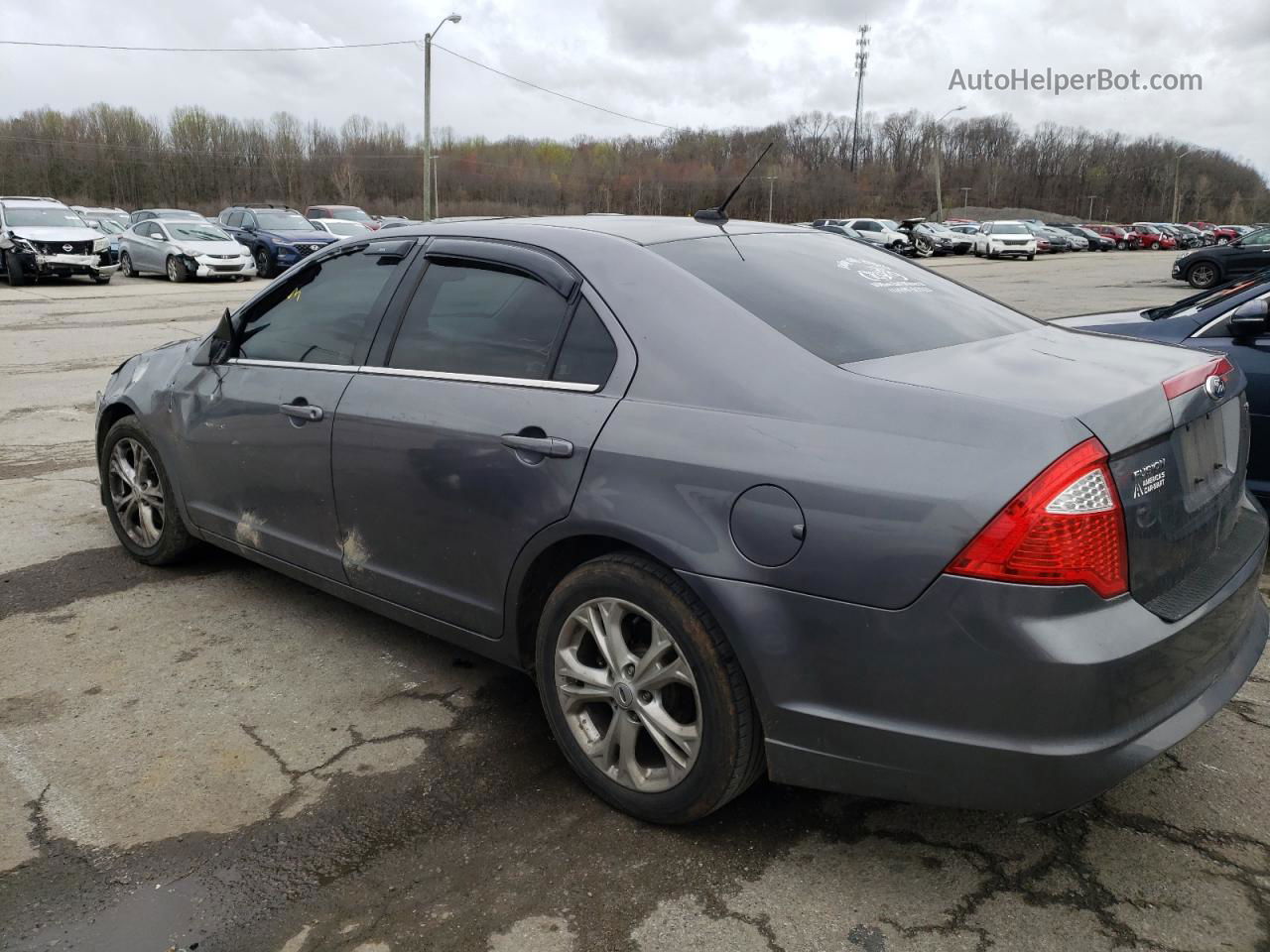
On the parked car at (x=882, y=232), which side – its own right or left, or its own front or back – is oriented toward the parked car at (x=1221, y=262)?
front

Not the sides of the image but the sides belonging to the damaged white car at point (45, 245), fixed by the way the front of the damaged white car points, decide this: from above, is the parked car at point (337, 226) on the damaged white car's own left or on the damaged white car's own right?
on the damaged white car's own left

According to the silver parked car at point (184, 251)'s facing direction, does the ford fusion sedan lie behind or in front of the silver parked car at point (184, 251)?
in front

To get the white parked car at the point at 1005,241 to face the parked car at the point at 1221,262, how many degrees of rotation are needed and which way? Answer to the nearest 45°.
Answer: approximately 45° to its right

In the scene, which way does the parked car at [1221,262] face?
to the viewer's left

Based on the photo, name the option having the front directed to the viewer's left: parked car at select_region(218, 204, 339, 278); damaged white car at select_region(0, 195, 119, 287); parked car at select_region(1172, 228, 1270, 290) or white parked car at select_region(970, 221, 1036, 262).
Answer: parked car at select_region(1172, 228, 1270, 290)

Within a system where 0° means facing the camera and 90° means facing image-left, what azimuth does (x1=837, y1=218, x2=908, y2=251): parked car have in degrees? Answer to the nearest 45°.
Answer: approximately 315°

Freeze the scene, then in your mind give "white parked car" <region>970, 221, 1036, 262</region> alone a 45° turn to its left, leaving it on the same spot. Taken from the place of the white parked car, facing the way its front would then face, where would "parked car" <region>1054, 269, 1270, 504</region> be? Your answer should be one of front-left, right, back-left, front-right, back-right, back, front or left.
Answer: right

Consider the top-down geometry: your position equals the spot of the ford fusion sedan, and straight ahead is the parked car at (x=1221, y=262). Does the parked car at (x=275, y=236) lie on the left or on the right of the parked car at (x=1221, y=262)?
left

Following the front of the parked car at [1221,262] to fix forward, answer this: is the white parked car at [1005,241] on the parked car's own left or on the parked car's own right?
on the parked car's own right

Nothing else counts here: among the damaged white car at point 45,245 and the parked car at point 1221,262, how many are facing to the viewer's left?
1

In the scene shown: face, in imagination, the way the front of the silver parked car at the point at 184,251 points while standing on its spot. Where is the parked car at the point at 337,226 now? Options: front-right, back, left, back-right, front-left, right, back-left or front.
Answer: left

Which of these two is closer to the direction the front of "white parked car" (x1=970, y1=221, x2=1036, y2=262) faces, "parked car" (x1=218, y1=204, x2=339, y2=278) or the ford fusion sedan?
the ford fusion sedan
